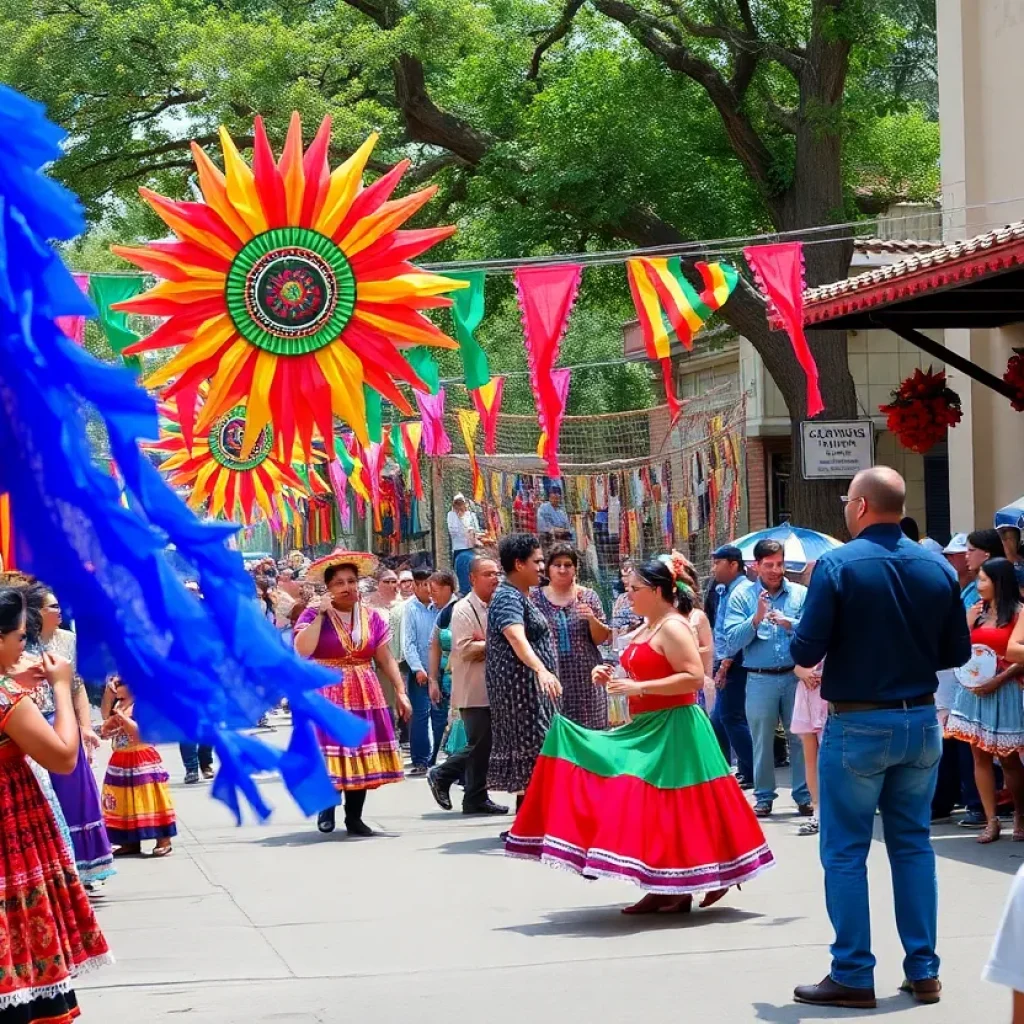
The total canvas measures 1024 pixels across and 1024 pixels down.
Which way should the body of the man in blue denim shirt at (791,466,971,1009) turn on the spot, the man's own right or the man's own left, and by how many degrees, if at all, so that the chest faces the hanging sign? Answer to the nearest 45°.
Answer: approximately 45° to the man's own right

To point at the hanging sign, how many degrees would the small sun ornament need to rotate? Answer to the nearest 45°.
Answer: approximately 90° to its left

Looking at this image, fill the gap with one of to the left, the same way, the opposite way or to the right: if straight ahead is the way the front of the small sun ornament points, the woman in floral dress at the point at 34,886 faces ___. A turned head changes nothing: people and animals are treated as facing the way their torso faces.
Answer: to the left

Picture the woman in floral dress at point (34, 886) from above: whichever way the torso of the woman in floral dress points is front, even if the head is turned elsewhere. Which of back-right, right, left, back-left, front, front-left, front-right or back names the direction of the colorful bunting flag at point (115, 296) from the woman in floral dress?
left

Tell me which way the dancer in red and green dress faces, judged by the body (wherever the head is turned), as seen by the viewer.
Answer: to the viewer's left

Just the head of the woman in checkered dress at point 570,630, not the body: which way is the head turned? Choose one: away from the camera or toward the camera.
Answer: toward the camera

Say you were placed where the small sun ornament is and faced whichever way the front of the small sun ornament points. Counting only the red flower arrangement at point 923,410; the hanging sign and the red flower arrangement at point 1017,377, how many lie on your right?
0

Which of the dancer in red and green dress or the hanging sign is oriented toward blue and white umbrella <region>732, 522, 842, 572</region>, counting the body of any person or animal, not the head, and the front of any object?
the hanging sign

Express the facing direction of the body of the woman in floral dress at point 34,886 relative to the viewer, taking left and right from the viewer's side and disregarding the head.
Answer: facing to the right of the viewer

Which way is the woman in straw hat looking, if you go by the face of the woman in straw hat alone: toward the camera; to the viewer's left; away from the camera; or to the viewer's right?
toward the camera

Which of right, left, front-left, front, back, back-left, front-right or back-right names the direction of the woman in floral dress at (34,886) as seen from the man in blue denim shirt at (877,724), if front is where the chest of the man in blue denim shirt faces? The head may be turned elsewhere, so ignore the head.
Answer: left

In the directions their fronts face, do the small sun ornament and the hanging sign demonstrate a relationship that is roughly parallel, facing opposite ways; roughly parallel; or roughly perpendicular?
roughly parallel

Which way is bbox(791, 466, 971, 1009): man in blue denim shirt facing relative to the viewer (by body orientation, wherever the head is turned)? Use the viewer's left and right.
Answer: facing away from the viewer and to the left of the viewer

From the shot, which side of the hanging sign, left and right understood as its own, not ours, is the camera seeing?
front
